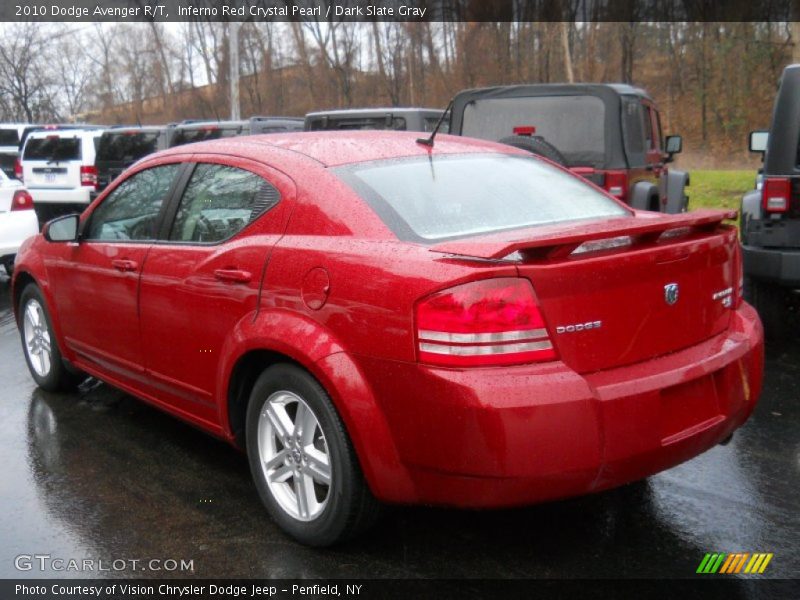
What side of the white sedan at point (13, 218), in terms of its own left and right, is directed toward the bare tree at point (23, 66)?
front

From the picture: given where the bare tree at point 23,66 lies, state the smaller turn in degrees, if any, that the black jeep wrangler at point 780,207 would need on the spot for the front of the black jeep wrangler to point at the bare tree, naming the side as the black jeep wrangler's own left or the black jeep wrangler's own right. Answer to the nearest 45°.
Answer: approximately 45° to the black jeep wrangler's own left

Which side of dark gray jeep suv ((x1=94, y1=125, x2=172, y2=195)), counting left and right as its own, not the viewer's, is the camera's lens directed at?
back

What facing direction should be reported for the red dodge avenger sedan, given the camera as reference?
facing away from the viewer and to the left of the viewer

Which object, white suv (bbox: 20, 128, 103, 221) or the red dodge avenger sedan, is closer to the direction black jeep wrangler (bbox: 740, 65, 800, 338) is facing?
the white suv

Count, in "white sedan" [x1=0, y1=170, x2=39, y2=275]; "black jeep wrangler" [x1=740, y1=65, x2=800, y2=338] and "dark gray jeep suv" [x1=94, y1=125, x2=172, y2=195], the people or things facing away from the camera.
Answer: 3

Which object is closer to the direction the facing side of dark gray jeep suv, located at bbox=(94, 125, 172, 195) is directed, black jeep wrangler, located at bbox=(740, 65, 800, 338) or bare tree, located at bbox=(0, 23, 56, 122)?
the bare tree

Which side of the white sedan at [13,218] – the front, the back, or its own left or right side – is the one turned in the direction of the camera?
back

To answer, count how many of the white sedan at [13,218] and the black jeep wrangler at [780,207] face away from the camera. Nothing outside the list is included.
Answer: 2

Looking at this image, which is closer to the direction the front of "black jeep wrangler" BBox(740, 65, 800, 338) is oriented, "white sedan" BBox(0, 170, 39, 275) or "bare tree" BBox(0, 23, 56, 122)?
the bare tree

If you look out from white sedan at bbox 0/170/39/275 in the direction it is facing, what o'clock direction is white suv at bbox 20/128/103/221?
white suv at bbox 20/128/103/221 is roughly at 12 o'clock from white sedan at bbox 0/170/39/275.

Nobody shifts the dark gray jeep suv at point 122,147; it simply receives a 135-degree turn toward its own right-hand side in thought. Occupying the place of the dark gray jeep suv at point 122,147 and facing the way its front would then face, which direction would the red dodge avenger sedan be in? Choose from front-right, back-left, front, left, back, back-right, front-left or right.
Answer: front-right

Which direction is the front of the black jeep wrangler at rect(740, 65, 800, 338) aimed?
away from the camera

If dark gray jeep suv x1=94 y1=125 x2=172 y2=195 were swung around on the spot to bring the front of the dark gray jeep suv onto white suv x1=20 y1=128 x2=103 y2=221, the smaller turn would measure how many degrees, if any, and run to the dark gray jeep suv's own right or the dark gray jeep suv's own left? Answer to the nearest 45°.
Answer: approximately 45° to the dark gray jeep suv's own left

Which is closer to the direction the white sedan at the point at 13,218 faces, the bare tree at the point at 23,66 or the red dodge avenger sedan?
the bare tree
